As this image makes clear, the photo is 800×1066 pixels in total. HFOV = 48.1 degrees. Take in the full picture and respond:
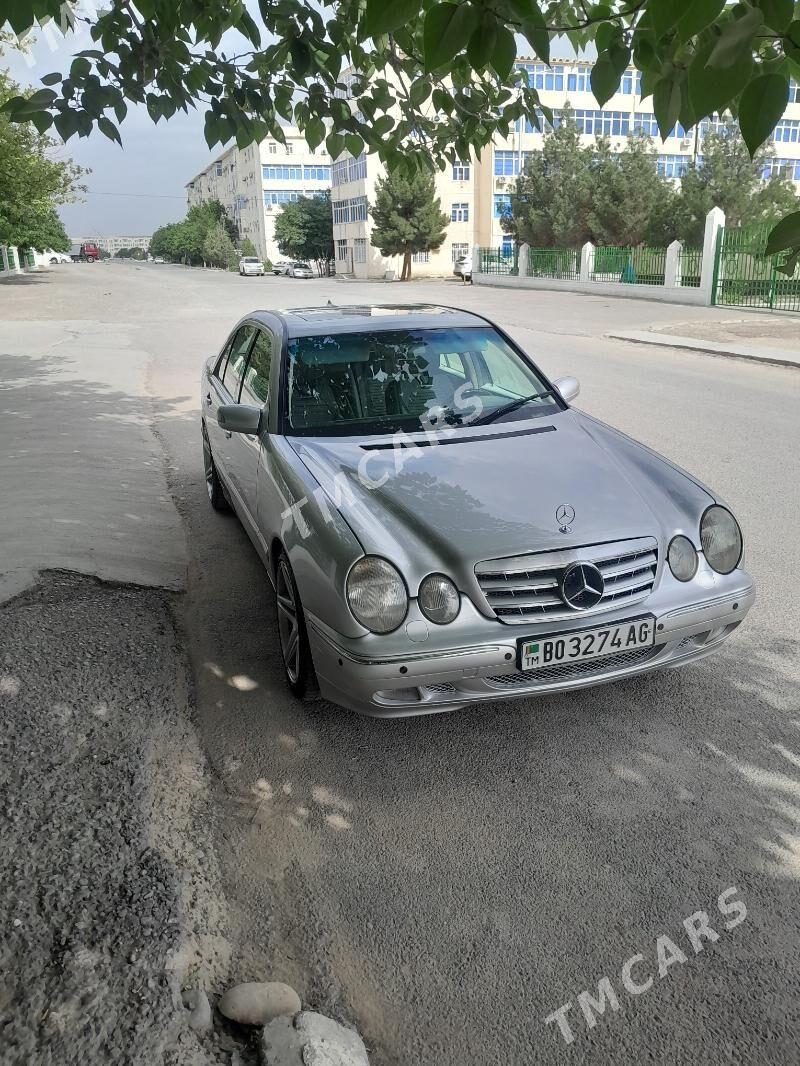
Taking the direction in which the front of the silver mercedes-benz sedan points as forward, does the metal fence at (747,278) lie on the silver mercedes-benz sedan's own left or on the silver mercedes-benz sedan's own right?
on the silver mercedes-benz sedan's own left

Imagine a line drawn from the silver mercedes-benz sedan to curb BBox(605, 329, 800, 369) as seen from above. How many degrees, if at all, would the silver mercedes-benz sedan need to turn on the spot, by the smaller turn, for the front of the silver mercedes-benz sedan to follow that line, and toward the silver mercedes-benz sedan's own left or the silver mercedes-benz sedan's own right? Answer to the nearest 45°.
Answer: approximately 135° to the silver mercedes-benz sedan's own left

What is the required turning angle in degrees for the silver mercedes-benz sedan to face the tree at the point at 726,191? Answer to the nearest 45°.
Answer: approximately 135° to its left

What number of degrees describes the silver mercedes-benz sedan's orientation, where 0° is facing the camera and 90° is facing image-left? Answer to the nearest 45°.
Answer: approximately 315°

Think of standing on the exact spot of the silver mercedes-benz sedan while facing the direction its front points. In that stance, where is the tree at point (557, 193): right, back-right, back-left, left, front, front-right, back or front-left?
back-left

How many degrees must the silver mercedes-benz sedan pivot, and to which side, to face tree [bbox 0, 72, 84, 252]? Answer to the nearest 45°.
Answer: approximately 180°

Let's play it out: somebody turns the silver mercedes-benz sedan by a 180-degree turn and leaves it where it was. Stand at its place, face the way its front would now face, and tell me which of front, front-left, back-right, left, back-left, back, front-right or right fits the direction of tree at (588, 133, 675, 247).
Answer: front-right
